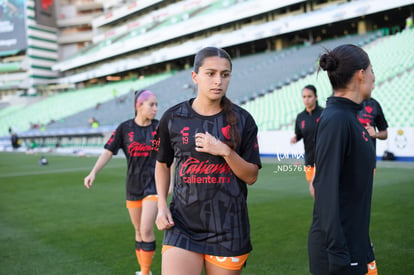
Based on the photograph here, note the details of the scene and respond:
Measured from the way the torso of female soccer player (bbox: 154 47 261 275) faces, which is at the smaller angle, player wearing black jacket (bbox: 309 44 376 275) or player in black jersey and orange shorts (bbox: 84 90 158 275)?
the player wearing black jacket

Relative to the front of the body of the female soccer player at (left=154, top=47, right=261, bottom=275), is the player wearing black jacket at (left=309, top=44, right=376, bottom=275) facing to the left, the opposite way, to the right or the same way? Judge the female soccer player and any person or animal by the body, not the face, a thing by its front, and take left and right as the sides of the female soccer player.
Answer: to the left

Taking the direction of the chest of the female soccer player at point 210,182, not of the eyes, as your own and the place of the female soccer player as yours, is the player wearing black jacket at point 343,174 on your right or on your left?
on your left

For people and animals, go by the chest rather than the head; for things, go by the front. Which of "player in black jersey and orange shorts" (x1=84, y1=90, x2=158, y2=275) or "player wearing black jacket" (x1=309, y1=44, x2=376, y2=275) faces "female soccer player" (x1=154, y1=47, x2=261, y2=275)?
the player in black jersey and orange shorts

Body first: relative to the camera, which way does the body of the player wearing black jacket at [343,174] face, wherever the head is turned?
to the viewer's right

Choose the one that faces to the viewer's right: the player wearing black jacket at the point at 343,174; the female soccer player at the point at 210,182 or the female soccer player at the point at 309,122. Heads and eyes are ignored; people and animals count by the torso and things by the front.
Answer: the player wearing black jacket

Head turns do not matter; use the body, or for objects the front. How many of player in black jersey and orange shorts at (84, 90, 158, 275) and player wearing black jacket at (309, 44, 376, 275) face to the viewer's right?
1

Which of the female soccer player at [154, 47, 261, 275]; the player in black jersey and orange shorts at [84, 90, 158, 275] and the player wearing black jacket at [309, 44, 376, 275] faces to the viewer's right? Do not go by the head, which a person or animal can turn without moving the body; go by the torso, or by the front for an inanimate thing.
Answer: the player wearing black jacket
